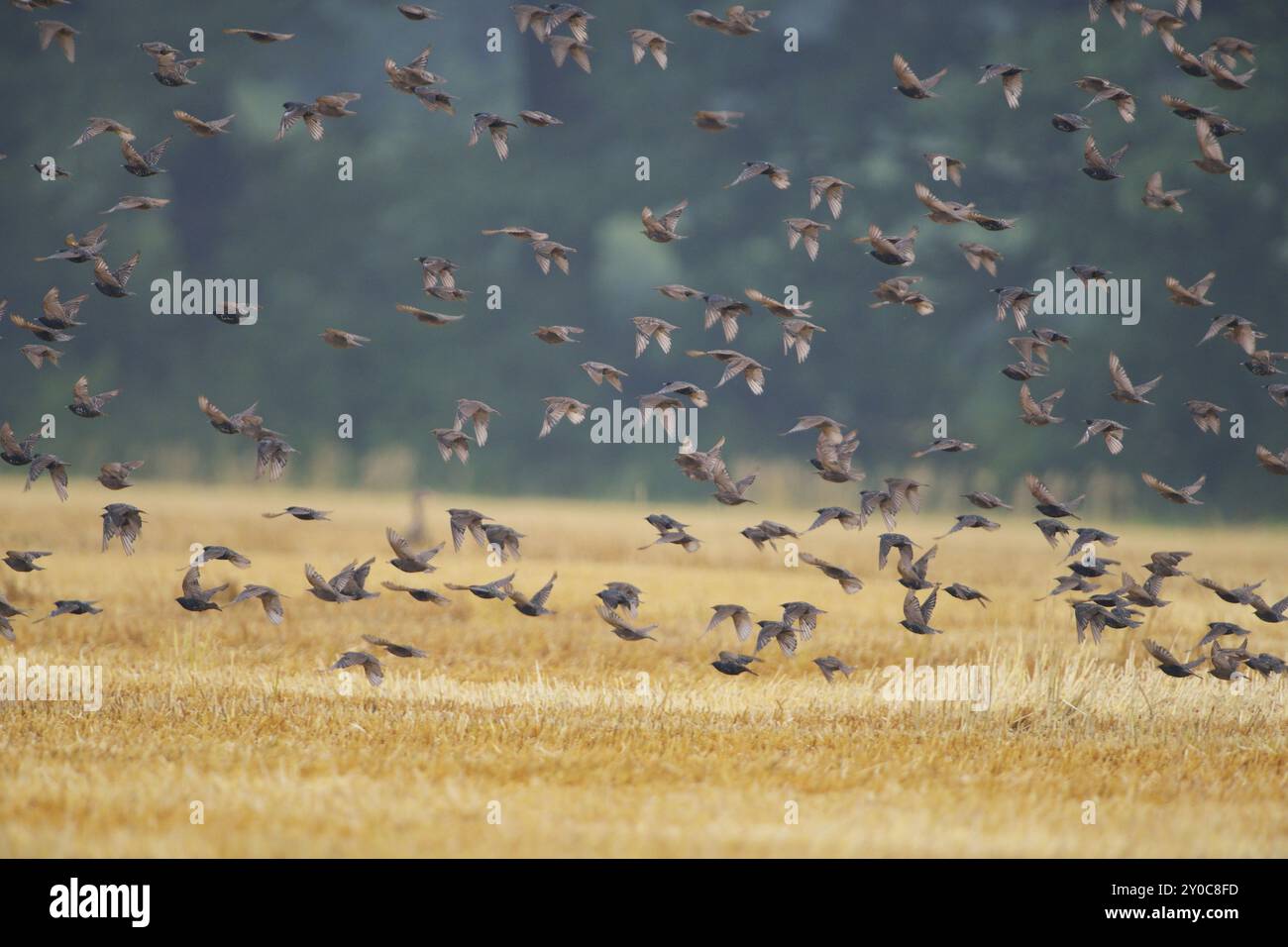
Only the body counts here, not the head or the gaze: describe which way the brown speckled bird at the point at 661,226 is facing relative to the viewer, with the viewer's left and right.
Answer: facing to the left of the viewer

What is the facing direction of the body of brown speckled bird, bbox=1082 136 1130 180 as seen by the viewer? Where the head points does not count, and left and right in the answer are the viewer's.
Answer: facing to the left of the viewer
